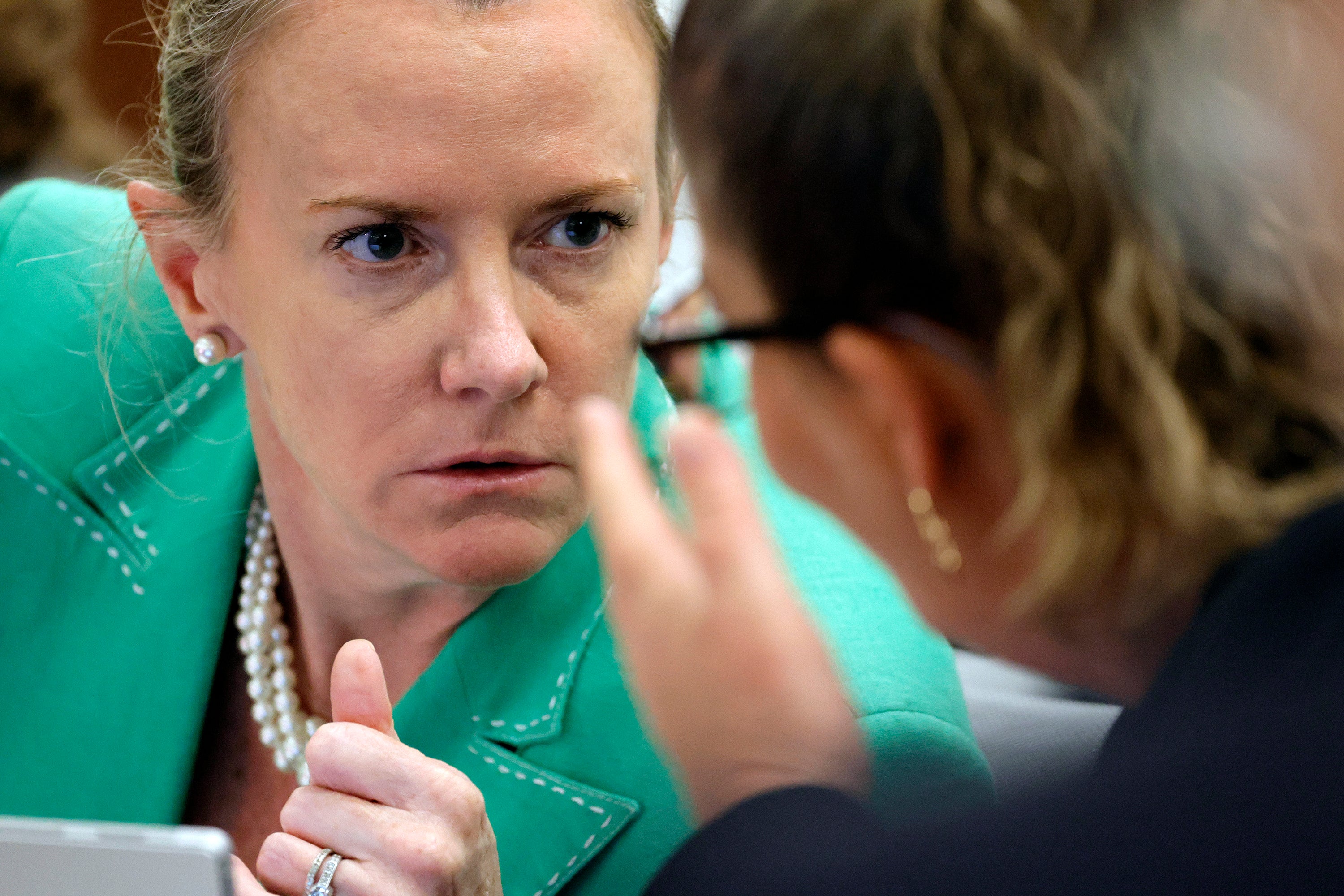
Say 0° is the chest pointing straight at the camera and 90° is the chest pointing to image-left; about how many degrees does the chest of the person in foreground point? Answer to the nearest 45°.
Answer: approximately 135°

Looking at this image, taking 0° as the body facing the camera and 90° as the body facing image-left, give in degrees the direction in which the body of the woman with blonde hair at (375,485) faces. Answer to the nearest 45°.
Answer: approximately 315°

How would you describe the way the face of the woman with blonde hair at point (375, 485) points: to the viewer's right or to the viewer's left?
to the viewer's right

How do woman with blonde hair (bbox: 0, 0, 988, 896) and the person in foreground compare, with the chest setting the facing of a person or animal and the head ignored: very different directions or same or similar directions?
very different directions

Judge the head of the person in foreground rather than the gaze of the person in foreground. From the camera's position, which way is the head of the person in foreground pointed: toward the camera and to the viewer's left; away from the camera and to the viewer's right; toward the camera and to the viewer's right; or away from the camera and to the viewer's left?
away from the camera and to the viewer's left
